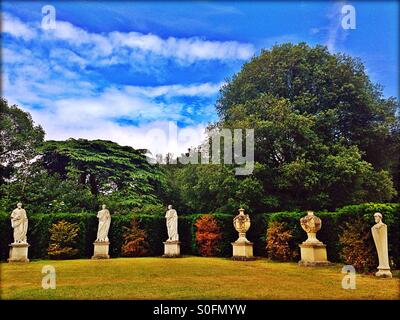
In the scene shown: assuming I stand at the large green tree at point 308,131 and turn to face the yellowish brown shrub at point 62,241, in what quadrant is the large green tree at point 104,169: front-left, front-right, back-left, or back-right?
front-right

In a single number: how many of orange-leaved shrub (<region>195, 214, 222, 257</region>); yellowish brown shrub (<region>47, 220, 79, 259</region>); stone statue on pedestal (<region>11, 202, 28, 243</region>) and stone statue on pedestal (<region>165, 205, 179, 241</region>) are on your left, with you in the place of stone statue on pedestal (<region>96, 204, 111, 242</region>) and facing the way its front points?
2

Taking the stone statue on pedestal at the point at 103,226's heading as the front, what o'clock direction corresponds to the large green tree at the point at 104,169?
The large green tree is roughly at 6 o'clock from the stone statue on pedestal.

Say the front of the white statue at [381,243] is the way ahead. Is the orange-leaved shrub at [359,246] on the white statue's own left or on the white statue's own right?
on the white statue's own right

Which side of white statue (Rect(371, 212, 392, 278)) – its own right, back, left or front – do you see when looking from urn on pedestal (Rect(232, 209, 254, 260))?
right

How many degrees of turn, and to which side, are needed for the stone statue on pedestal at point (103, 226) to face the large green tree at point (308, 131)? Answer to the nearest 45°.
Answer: approximately 90° to its left

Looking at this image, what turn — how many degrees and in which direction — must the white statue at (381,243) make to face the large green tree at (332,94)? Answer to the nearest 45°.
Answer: approximately 135° to its right

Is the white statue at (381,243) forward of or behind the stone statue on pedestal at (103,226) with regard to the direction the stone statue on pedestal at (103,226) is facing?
forward

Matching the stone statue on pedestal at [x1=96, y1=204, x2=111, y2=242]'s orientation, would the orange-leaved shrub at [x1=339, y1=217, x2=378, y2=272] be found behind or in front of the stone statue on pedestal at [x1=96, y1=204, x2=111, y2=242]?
in front

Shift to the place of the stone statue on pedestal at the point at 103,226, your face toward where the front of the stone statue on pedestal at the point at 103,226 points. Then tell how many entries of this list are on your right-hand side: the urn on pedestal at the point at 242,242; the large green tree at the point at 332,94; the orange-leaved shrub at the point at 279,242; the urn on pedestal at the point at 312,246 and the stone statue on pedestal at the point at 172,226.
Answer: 0

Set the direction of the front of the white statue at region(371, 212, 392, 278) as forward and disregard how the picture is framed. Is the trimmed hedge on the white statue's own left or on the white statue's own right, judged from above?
on the white statue's own right

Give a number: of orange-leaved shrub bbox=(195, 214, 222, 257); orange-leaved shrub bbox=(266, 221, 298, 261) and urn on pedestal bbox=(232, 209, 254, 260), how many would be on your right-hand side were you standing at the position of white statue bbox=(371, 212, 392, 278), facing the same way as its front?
3

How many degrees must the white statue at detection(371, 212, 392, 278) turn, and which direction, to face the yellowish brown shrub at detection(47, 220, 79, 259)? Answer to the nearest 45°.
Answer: approximately 45° to its right

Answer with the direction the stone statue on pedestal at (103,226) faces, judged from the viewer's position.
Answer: facing the viewer

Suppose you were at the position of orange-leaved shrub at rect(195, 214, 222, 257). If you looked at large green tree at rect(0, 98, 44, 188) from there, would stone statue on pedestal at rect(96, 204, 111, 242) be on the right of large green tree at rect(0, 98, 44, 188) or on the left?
left

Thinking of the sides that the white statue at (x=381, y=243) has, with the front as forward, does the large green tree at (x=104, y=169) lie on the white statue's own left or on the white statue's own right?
on the white statue's own right

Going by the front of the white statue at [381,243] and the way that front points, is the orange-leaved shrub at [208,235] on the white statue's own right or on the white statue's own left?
on the white statue's own right

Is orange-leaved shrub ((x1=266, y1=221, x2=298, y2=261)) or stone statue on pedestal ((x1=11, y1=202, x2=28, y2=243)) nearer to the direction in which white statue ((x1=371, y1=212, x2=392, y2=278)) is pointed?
the stone statue on pedestal

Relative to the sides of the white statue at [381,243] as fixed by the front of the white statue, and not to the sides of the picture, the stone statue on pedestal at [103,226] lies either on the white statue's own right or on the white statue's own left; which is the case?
on the white statue's own right

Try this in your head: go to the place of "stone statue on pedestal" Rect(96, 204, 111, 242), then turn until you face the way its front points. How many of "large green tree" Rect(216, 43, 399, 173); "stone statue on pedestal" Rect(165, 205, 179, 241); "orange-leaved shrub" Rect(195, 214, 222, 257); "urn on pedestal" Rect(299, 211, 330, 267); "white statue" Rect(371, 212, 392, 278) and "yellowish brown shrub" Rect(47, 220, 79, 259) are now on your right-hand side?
1

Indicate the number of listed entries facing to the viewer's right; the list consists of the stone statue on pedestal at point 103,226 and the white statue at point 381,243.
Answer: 0
